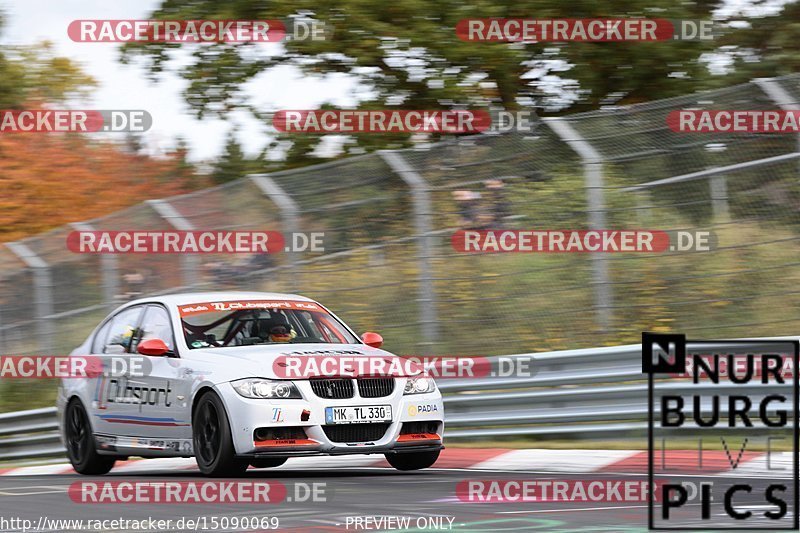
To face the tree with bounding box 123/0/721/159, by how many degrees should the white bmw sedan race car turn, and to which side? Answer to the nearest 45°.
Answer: approximately 135° to its left

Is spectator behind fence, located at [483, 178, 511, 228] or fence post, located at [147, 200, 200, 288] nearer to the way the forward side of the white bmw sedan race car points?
the spectator behind fence

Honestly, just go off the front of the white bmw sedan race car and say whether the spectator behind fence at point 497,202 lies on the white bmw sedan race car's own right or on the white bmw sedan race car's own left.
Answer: on the white bmw sedan race car's own left

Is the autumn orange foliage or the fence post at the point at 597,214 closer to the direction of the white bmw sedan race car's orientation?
the fence post

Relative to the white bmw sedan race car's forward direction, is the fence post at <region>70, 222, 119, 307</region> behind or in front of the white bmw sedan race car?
behind

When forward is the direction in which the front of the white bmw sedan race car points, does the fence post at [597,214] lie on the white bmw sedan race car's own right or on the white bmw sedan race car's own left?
on the white bmw sedan race car's own left

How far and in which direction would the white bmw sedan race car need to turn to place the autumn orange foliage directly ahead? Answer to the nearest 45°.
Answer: approximately 135° to its left

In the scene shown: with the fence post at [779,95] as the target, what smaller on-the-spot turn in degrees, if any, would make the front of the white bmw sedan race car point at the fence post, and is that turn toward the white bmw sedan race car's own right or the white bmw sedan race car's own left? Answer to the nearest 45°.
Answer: approximately 45° to the white bmw sedan race car's own left

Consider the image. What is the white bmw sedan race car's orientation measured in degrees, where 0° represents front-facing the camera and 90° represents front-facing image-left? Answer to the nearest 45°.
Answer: approximately 315°
